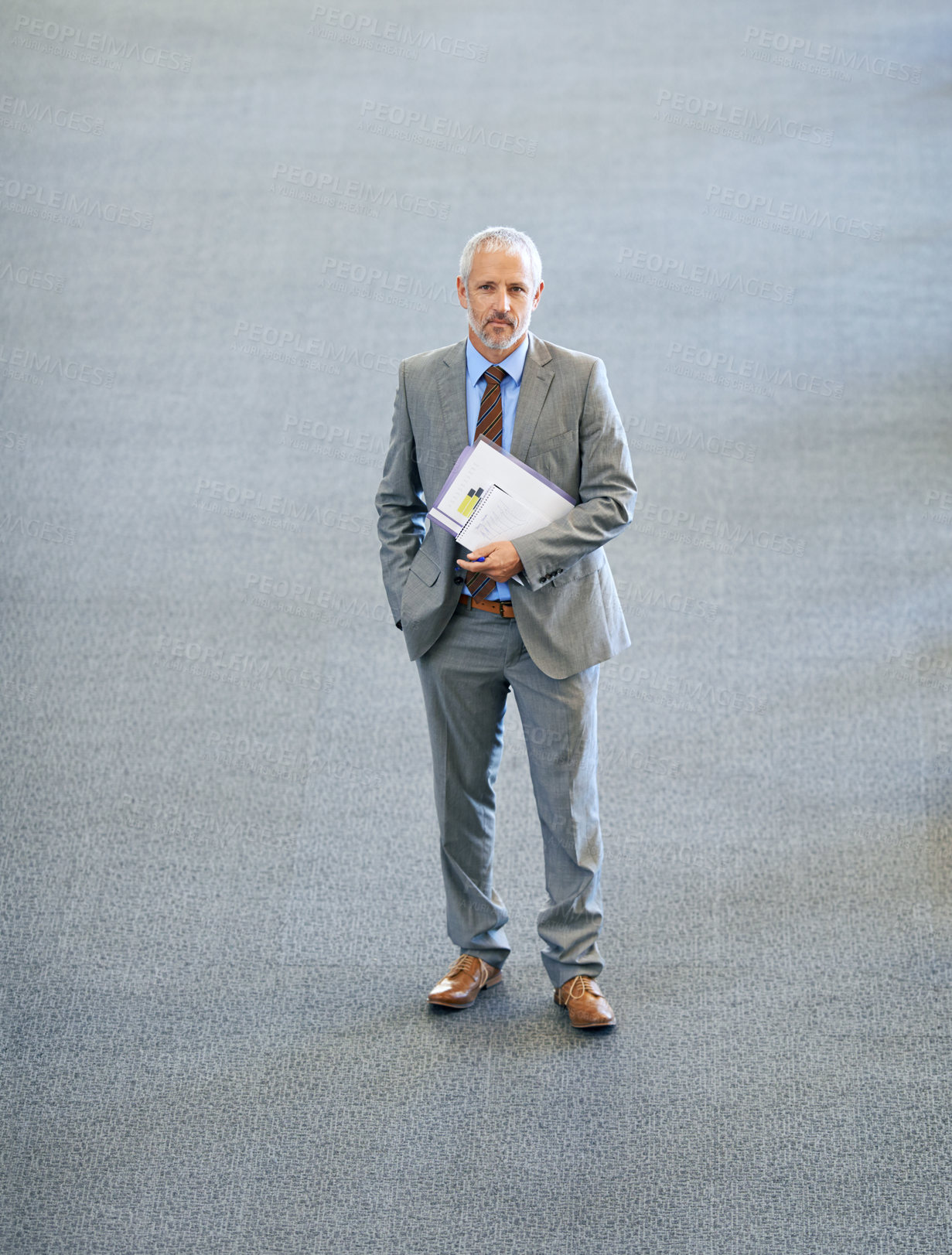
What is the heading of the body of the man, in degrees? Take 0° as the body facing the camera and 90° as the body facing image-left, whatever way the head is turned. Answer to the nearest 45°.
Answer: approximately 0°
